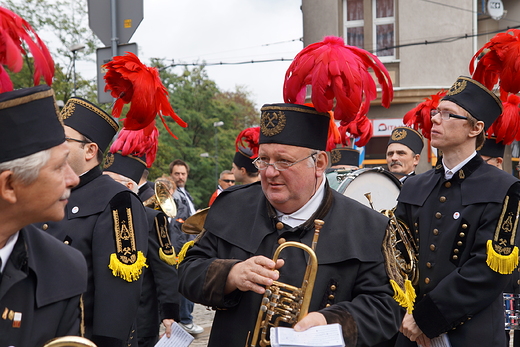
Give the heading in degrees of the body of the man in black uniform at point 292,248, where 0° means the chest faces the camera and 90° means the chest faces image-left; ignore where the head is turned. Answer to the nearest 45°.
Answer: approximately 45°

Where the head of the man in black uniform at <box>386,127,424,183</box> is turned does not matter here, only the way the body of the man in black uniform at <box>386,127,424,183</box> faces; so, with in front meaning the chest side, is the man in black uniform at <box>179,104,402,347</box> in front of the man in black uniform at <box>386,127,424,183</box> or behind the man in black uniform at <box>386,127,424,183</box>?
in front

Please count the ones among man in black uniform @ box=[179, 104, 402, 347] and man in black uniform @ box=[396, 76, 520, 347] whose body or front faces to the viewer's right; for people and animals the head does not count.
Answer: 0

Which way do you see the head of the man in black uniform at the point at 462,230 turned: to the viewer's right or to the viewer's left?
to the viewer's left
